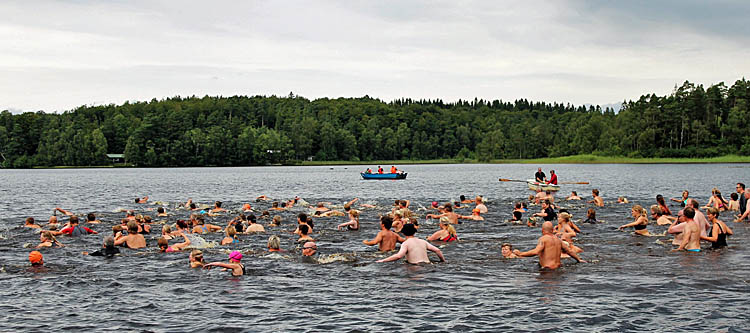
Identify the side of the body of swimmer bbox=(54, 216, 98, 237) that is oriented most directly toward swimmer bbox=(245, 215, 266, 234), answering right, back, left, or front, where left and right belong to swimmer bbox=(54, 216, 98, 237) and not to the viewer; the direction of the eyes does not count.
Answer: right

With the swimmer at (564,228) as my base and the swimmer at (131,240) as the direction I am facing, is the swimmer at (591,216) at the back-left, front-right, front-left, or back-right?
back-right

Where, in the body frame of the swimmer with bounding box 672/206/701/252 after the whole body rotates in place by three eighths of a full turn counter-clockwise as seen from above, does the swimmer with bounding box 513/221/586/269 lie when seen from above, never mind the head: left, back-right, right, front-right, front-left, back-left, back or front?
front-right

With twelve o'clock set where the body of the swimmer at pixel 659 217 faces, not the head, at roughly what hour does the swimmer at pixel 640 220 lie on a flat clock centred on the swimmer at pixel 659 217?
the swimmer at pixel 640 220 is roughly at 8 o'clock from the swimmer at pixel 659 217.

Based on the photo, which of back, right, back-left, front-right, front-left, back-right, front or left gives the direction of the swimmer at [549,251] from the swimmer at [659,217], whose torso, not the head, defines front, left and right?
back-left

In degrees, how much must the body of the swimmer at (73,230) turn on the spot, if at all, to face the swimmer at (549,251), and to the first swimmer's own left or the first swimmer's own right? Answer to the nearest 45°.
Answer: approximately 135° to the first swimmer's own right

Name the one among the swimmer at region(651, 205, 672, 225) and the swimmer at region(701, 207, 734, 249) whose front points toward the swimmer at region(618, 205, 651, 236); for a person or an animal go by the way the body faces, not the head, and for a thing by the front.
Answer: the swimmer at region(701, 207, 734, 249)

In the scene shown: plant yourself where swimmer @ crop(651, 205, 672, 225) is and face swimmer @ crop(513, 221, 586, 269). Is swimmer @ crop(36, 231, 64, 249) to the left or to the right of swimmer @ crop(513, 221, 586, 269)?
right

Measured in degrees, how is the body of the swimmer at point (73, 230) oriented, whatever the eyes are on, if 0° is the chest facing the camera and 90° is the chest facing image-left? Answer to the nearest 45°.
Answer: approximately 180°

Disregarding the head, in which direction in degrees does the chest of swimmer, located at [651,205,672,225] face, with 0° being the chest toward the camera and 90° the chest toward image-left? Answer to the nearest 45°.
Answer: approximately 135°

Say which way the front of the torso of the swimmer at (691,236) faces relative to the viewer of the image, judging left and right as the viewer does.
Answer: facing away from the viewer and to the left of the viewer

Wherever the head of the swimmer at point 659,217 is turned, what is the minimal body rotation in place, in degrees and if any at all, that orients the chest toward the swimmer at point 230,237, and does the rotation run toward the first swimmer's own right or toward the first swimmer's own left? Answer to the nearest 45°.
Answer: approximately 90° to the first swimmer's own left

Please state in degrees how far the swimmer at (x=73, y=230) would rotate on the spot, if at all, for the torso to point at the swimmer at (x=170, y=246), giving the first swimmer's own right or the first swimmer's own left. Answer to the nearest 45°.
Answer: approximately 135° to the first swimmer's own right

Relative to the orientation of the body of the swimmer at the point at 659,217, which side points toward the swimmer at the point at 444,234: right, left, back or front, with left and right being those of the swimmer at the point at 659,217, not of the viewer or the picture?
left

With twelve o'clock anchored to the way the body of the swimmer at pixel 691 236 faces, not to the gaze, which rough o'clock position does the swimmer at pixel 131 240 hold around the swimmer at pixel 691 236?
the swimmer at pixel 131 240 is roughly at 10 o'clock from the swimmer at pixel 691 236.

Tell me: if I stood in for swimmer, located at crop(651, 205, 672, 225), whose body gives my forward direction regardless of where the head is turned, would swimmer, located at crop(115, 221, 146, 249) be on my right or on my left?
on my left
